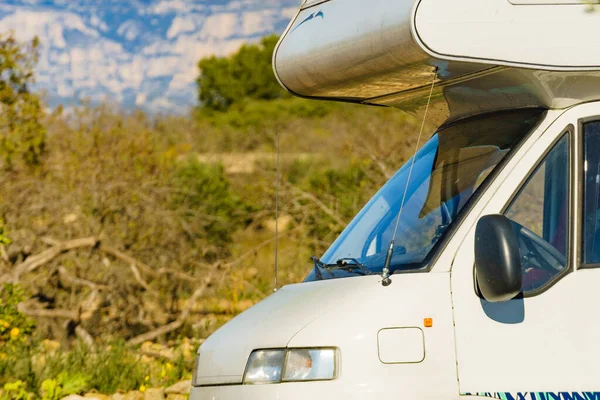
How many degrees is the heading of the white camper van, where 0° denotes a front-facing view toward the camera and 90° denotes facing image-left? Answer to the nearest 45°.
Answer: approximately 45°

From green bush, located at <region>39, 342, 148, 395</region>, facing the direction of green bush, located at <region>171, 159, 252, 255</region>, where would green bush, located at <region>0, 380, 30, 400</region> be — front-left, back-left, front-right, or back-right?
back-left

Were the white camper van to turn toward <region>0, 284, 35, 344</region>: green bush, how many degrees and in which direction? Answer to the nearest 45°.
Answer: approximately 90° to its right

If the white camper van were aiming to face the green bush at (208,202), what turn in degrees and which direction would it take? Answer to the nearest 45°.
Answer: approximately 135° to its right
